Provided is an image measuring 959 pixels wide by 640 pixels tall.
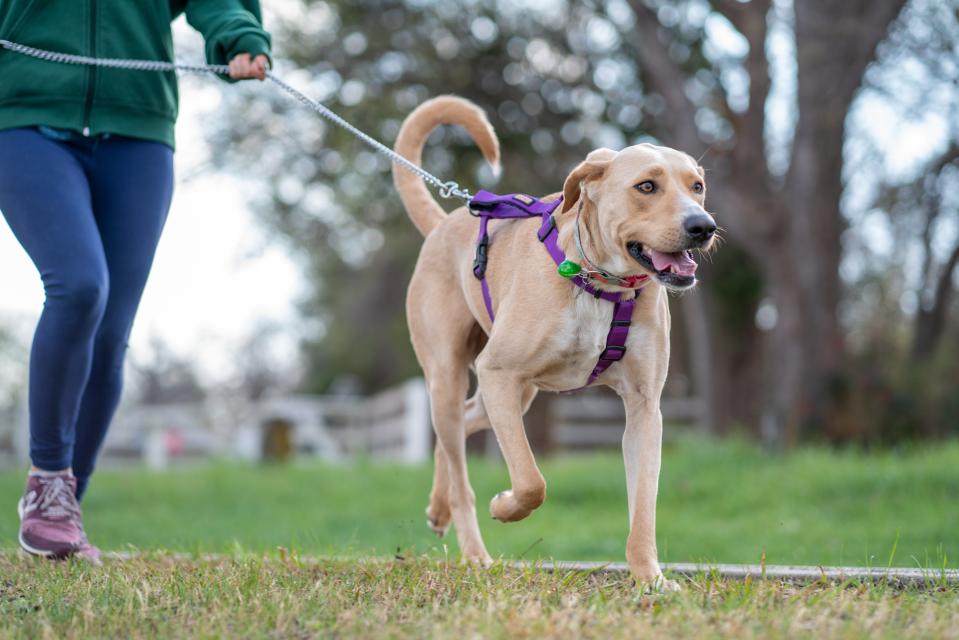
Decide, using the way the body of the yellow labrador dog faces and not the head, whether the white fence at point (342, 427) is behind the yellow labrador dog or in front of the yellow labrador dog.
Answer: behind

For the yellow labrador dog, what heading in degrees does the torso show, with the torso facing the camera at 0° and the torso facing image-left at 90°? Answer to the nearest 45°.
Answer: approximately 315°

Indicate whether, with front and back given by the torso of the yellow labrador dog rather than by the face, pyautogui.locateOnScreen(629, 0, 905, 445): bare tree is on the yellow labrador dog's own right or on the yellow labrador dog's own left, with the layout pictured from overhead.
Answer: on the yellow labrador dog's own left
